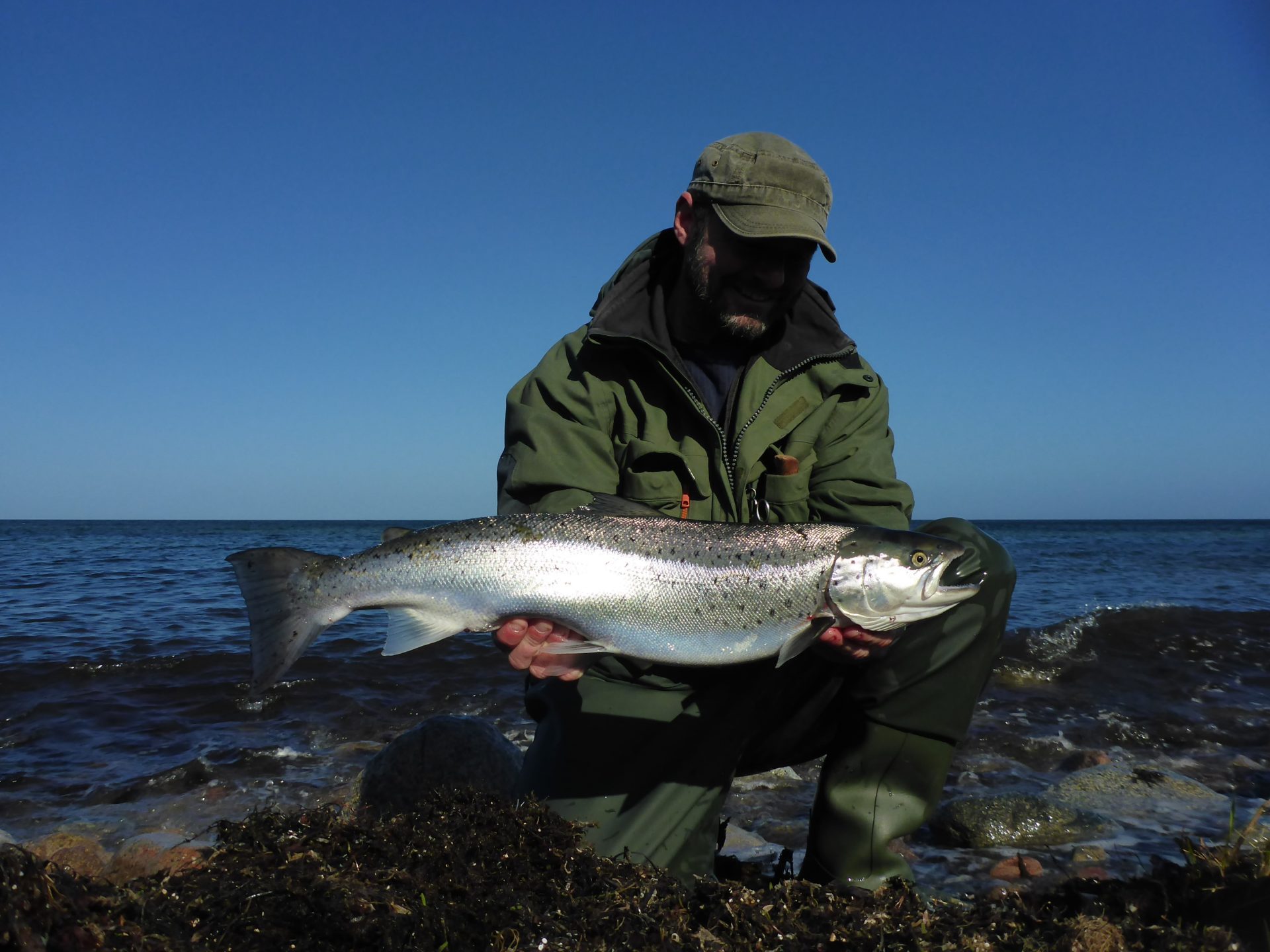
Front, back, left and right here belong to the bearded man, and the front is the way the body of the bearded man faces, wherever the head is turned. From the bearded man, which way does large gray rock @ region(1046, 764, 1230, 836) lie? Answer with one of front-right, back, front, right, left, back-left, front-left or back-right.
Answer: back-left

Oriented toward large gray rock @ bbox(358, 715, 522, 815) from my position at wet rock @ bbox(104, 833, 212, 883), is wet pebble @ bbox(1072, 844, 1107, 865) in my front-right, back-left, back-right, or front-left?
front-right

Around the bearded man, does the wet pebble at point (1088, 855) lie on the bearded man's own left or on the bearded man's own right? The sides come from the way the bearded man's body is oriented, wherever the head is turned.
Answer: on the bearded man's own left

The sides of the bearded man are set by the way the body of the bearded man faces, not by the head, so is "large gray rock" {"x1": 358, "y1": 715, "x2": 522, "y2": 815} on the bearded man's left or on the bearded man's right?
on the bearded man's right

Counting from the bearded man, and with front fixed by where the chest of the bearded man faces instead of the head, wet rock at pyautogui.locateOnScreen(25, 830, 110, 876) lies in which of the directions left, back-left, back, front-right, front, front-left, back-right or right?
right

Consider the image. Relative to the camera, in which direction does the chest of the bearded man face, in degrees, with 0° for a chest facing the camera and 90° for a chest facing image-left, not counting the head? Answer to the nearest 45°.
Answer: approximately 0°

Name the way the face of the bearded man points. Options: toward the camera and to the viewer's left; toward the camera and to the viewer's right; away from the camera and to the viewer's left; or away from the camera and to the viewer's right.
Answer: toward the camera and to the viewer's right

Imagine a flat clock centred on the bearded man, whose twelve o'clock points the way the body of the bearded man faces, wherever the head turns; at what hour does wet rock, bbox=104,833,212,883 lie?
The wet rock is roughly at 3 o'clock from the bearded man.

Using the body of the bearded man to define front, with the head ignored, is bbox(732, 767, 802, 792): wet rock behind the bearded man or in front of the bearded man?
behind
